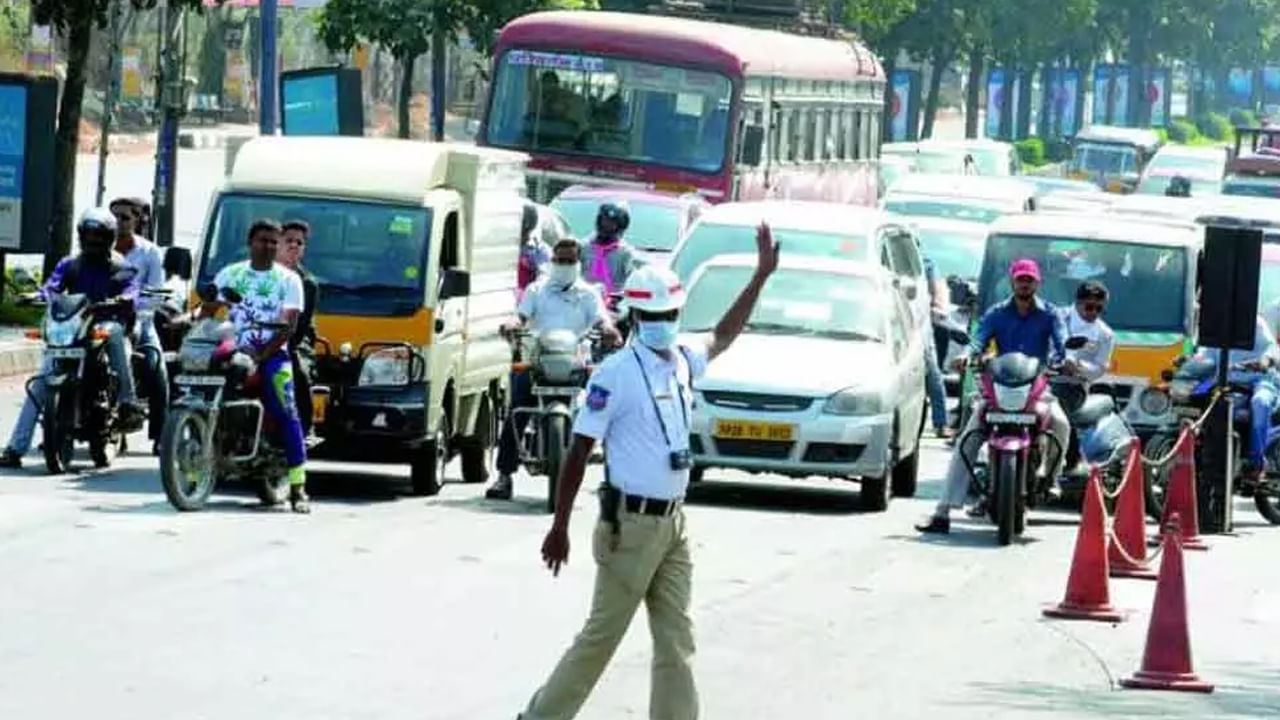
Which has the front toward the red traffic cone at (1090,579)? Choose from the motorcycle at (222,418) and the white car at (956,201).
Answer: the white car

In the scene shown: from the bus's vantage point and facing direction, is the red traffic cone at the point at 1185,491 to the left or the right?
on its left

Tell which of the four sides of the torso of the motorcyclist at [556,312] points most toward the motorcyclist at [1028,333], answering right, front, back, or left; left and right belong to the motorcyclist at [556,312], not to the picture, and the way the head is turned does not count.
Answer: left

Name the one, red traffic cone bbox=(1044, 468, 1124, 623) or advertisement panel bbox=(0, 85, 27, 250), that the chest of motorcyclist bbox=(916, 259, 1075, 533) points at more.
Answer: the red traffic cone

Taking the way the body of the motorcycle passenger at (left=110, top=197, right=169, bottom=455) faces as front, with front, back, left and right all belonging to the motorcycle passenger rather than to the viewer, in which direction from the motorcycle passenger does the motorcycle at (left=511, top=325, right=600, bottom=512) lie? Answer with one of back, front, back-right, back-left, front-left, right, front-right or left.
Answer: left

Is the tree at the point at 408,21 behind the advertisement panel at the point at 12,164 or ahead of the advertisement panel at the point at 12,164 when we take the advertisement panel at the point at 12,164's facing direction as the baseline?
behind

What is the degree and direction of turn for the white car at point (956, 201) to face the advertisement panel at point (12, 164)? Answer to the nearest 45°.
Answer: approximately 45° to its right

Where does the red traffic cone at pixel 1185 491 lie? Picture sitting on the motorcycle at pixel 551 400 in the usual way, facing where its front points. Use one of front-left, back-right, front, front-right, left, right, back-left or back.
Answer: left

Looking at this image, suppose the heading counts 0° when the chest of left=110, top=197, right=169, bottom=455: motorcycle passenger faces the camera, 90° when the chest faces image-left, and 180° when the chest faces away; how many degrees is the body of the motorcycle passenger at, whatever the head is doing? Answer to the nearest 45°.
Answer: approximately 45°
